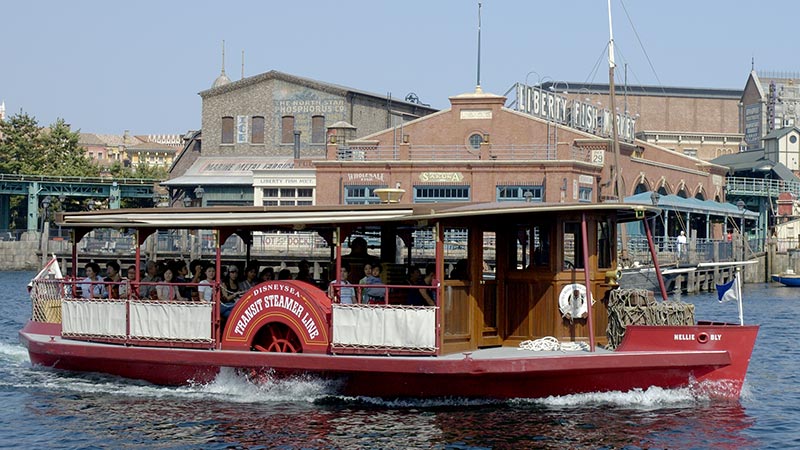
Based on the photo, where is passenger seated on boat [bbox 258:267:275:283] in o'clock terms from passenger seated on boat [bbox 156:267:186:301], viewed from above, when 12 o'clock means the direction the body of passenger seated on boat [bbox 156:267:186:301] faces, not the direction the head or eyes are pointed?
passenger seated on boat [bbox 258:267:275:283] is roughly at 10 o'clock from passenger seated on boat [bbox 156:267:186:301].

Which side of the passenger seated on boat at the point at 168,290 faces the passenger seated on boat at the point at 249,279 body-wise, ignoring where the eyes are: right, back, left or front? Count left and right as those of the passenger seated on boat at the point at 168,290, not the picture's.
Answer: left

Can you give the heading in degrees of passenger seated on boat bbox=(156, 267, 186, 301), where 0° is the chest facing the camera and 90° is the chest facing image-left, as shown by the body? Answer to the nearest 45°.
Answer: approximately 0°

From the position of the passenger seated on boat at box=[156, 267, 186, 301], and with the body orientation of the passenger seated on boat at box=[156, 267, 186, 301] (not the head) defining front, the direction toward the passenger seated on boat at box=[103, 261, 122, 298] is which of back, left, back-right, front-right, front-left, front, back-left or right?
back-right

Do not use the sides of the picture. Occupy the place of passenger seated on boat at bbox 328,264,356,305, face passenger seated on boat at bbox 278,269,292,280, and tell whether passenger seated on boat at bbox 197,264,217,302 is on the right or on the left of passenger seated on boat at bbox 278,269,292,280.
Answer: left

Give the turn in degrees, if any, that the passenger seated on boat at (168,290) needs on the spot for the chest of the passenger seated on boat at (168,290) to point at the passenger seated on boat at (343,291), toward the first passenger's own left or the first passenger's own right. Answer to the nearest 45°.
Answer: approximately 45° to the first passenger's own left
